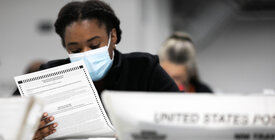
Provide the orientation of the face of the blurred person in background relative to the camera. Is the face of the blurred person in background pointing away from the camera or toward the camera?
toward the camera

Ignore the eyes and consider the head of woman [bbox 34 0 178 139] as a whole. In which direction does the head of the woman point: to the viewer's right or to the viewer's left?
to the viewer's left

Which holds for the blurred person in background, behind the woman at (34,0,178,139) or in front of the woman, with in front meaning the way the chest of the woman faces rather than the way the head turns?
behind

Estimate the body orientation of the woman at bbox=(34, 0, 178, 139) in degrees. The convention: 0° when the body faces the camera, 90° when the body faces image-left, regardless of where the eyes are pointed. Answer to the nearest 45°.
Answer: approximately 45°

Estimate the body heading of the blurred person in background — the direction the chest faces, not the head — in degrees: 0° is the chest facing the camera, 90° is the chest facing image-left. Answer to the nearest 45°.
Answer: approximately 45°

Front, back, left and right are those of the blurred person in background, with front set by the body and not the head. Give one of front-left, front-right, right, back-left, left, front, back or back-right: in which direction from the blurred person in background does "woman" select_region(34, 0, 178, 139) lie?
front-left

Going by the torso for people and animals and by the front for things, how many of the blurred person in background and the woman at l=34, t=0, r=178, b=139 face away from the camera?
0

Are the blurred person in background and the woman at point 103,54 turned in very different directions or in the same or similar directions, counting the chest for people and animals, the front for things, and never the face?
same or similar directions
